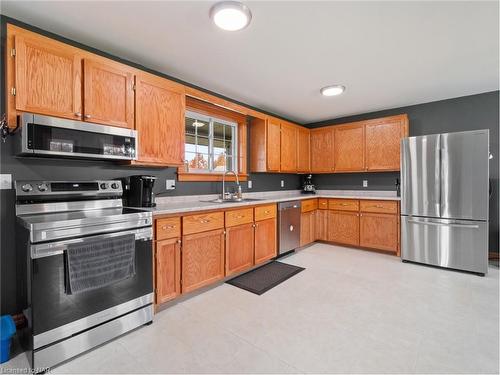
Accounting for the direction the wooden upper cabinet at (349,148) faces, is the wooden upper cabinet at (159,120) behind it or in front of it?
in front

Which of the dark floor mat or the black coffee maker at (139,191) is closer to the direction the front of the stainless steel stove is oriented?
the dark floor mat

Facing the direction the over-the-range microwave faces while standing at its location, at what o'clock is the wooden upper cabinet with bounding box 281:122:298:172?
The wooden upper cabinet is roughly at 10 o'clock from the over-the-range microwave.

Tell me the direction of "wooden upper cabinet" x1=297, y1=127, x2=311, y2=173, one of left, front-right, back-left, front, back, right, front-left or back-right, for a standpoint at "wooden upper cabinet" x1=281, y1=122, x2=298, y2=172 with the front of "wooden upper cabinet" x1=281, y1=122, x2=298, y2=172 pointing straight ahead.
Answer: left

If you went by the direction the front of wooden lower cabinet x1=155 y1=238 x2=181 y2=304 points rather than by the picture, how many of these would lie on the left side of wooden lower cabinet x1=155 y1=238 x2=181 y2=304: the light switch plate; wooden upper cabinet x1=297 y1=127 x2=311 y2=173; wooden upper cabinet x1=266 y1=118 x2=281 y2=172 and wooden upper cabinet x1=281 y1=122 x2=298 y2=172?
3

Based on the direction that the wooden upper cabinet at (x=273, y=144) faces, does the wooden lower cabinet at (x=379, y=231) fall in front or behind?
in front

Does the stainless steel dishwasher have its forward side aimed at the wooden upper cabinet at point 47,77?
no

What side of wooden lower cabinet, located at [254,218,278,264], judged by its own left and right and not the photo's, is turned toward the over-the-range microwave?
right

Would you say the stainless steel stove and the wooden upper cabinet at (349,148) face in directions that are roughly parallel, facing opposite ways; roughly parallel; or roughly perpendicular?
roughly perpendicular

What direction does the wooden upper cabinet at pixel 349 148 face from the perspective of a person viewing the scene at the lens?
facing the viewer

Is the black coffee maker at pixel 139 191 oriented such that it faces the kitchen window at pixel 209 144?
no

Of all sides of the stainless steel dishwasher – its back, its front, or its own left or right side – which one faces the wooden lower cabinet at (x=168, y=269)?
right

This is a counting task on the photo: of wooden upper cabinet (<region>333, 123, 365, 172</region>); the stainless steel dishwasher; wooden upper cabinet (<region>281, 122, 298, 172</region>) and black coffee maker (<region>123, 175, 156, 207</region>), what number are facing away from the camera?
0

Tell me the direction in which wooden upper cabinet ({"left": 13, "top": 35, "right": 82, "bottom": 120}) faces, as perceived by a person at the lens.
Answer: facing the viewer and to the right of the viewer

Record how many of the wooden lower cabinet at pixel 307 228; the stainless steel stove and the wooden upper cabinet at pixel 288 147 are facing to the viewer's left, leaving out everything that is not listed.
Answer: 0

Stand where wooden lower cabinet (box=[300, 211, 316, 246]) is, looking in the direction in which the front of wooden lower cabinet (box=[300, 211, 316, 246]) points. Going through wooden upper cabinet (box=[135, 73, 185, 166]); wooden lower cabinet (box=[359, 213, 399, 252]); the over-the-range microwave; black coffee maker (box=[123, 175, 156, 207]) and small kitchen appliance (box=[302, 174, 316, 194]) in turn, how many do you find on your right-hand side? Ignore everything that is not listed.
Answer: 3
